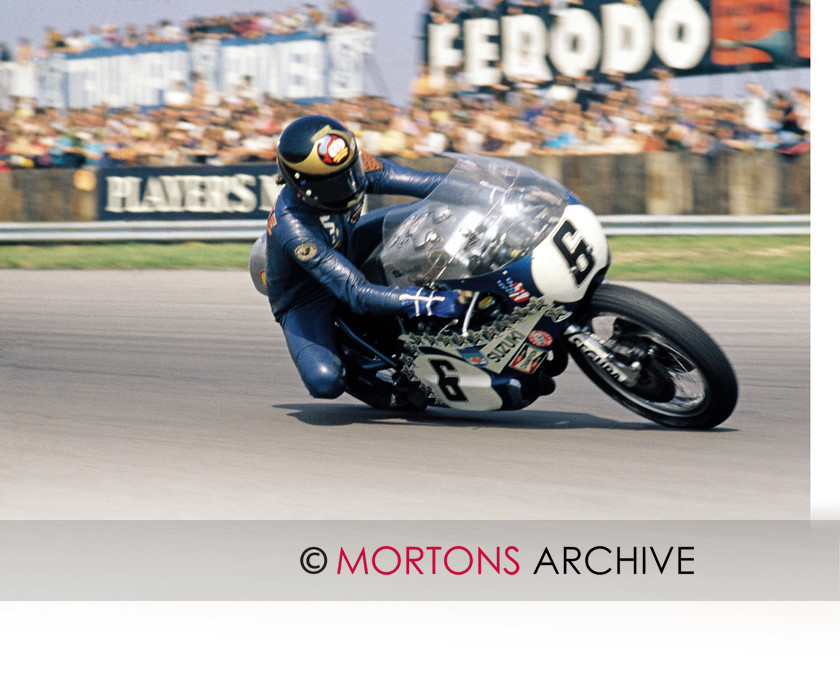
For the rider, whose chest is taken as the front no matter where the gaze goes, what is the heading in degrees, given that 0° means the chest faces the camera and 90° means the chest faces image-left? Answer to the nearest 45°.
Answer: approximately 315°

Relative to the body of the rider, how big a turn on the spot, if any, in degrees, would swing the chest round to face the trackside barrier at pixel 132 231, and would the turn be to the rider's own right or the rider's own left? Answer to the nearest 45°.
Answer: approximately 135° to the rider's own left
